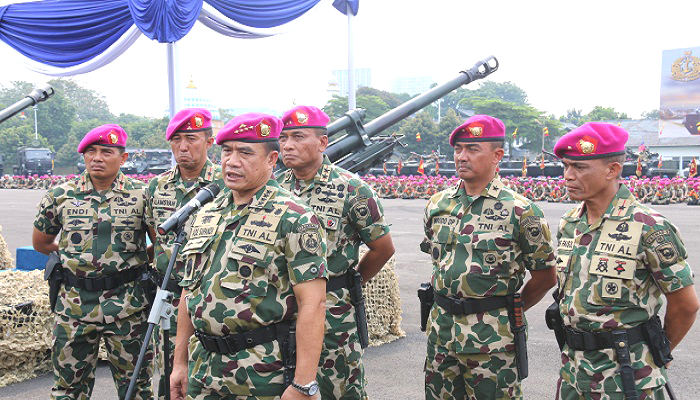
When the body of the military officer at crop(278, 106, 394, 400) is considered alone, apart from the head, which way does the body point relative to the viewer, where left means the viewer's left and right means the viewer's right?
facing the viewer and to the left of the viewer

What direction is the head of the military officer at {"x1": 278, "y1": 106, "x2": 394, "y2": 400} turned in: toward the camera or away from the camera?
toward the camera

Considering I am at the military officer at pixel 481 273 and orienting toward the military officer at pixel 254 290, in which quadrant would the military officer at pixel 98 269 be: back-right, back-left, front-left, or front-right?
front-right

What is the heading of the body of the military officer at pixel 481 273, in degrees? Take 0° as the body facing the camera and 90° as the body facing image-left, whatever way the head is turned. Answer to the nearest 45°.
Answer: approximately 45°

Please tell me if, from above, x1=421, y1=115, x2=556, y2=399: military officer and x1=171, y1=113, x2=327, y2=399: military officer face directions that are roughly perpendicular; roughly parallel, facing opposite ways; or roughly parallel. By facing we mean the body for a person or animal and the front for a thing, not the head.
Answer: roughly parallel

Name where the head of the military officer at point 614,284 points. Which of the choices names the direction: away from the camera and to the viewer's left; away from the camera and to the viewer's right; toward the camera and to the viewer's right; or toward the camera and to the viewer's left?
toward the camera and to the viewer's left

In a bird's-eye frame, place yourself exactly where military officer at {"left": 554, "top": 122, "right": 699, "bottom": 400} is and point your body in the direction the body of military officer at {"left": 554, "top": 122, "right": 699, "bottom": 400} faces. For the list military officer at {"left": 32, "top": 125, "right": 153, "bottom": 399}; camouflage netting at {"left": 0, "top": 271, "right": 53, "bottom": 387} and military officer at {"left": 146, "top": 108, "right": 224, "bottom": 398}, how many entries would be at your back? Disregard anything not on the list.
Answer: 0

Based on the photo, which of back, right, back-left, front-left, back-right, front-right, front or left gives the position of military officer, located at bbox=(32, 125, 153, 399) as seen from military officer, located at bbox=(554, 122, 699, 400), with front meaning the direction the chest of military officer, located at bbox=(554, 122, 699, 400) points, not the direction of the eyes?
front-right

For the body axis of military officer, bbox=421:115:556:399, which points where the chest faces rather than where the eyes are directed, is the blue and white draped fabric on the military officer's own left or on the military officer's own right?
on the military officer's own right

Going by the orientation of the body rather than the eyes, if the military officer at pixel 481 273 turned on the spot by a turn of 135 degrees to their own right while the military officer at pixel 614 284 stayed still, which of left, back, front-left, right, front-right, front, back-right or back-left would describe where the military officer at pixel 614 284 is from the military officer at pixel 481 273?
back-right

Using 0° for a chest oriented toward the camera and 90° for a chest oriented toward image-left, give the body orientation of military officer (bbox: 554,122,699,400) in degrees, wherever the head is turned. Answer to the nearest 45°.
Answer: approximately 45°

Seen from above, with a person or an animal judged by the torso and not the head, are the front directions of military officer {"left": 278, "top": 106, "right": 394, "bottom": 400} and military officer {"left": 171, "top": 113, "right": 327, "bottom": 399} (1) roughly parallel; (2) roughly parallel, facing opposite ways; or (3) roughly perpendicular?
roughly parallel

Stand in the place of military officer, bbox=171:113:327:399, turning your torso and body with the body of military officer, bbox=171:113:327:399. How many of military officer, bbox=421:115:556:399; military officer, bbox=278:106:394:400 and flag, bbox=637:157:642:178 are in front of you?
0

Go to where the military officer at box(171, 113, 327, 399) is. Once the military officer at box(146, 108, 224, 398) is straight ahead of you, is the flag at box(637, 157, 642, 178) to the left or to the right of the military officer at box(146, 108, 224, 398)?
right
